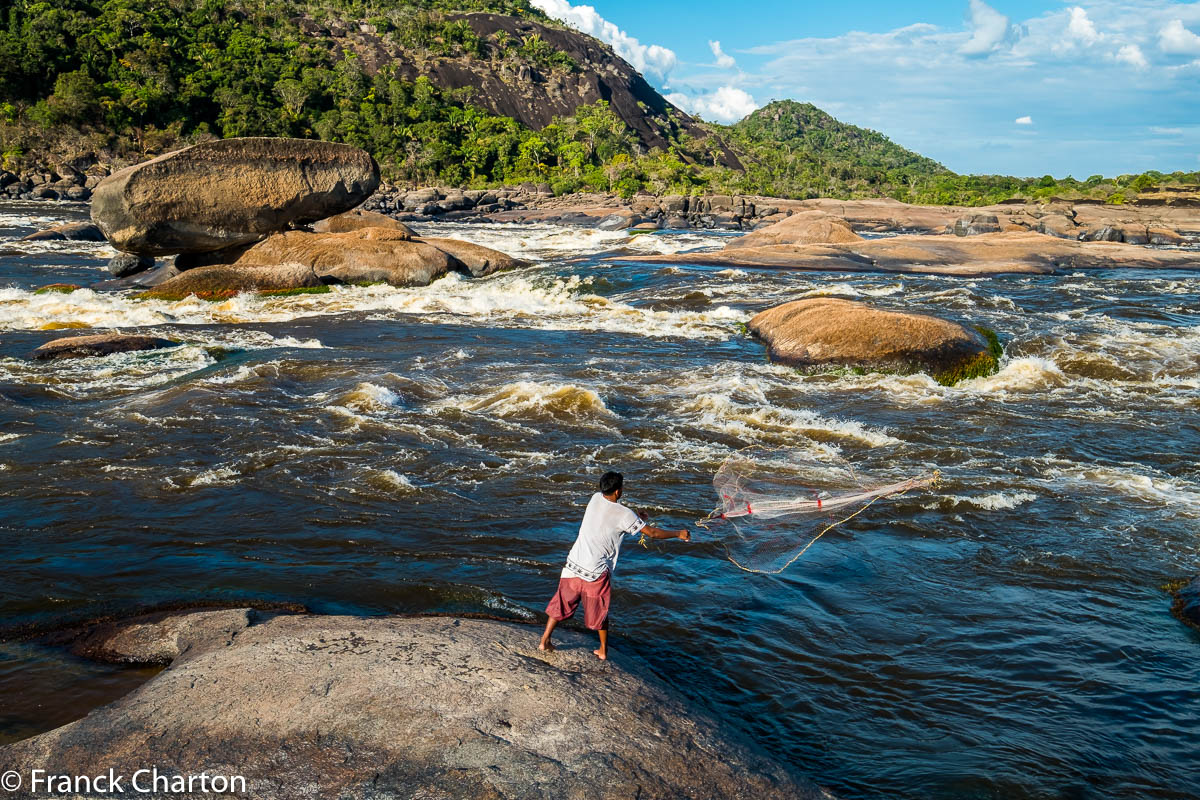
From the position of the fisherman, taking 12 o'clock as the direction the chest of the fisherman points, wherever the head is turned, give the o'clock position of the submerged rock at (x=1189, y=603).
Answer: The submerged rock is roughly at 1 o'clock from the fisherman.

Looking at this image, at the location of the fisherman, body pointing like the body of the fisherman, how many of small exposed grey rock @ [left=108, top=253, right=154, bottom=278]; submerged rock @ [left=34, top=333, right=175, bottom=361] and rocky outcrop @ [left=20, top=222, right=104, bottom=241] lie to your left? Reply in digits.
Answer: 3

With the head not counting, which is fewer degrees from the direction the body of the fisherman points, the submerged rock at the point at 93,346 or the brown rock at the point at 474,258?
the brown rock

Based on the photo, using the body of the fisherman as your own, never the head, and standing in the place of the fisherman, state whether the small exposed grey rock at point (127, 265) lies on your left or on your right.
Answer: on your left

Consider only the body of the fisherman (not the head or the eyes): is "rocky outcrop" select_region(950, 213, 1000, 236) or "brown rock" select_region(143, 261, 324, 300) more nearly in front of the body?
the rocky outcrop

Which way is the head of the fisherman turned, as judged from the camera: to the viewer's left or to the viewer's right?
to the viewer's right

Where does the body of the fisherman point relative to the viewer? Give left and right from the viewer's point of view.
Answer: facing away from the viewer and to the right of the viewer
